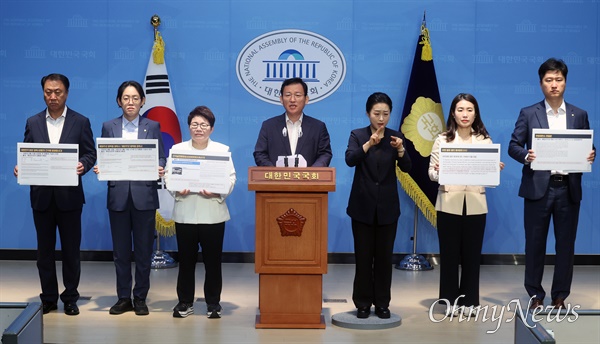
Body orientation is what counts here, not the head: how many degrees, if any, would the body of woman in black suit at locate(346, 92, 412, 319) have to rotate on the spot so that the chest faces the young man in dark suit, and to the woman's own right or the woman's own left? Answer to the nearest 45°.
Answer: approximately 90° to the woman's own left

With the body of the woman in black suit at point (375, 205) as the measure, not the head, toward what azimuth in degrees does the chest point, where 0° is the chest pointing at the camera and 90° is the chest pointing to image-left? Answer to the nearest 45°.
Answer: approximately 0°

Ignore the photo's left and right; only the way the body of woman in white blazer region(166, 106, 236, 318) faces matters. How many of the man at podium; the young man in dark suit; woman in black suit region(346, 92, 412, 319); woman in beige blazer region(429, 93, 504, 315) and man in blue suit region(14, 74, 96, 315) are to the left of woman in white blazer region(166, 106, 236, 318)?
4

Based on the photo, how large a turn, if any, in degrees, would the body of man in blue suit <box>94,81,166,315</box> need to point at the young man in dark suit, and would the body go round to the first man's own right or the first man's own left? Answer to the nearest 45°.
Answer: approximately 90° to the first man's own left

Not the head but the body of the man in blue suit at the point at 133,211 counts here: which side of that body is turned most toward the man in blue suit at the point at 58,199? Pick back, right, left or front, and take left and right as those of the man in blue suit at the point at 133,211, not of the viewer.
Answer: right

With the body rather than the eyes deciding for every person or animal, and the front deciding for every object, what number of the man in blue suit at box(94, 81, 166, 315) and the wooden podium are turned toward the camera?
2
